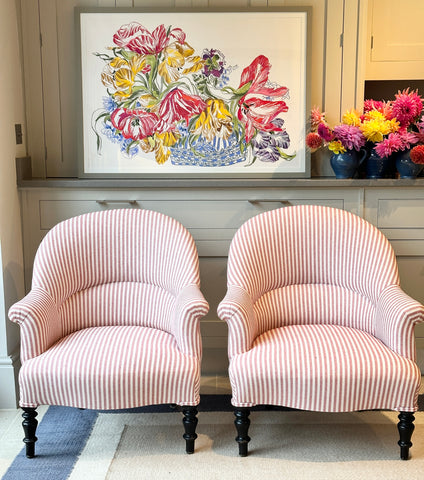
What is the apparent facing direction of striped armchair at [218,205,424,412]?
toward the camera

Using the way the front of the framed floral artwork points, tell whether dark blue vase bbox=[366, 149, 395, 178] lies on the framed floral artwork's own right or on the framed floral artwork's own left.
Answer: on the framed floral artwork's own left

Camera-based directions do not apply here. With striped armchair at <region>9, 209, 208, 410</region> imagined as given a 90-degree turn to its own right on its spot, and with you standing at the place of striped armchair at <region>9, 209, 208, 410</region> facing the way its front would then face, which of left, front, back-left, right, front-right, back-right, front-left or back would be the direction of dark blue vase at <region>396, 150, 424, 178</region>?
back

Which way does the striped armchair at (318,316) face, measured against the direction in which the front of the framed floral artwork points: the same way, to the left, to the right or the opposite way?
the same way

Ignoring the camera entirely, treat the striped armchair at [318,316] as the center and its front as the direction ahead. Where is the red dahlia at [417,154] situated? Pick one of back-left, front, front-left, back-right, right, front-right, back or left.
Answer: back-left

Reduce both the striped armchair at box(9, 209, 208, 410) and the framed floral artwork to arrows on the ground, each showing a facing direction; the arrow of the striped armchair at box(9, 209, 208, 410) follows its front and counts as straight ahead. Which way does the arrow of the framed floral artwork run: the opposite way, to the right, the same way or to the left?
the same way

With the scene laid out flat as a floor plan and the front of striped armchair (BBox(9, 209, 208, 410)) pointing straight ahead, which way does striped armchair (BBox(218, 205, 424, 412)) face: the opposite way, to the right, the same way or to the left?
the same way

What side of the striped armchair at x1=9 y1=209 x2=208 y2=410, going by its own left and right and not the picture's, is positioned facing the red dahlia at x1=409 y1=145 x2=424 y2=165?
left

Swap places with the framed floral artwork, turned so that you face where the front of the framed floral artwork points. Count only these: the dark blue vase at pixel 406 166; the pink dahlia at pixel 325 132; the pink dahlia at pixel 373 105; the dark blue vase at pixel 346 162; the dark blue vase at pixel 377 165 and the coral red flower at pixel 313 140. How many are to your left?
6

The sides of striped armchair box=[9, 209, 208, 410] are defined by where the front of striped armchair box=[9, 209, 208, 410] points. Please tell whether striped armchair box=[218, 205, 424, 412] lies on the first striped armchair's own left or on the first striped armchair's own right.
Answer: on the first striped armchair's own left

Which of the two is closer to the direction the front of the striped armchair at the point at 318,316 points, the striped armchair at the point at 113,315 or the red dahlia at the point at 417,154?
the striped armchair

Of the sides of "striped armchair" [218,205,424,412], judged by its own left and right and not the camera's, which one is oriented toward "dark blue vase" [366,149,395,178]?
back

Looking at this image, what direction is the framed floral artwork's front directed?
toward the camera

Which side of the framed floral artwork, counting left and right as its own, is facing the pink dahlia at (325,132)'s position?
left
